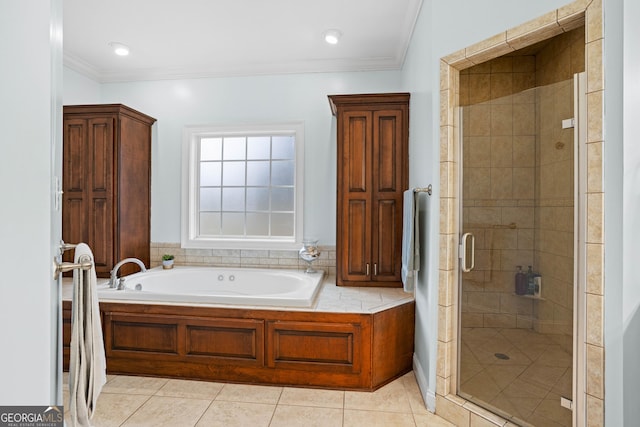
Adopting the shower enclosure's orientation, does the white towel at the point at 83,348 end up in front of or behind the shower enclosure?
in front

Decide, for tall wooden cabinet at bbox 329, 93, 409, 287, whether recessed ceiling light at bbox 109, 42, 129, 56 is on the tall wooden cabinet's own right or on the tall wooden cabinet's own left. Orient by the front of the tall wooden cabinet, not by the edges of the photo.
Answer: on the tall wooden cabinet's own right

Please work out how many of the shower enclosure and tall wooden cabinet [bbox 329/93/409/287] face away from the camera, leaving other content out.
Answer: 0

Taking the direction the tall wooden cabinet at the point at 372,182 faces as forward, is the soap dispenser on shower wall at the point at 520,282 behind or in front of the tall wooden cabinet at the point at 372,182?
in front

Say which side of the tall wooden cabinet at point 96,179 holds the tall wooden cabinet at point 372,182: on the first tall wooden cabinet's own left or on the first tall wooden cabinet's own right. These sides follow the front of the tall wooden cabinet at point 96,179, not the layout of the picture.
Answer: on the first tall wooden cabinet's own left

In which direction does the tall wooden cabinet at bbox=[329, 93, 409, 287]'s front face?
toward the camera

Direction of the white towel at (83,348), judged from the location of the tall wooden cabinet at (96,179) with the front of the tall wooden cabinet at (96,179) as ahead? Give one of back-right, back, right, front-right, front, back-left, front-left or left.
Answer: front-left

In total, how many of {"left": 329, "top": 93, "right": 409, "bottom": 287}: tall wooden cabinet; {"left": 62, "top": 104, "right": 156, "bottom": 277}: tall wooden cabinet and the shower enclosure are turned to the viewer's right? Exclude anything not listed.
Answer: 0

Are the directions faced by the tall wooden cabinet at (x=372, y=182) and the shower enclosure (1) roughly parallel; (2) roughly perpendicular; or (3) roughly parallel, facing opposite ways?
roughly perpendicular

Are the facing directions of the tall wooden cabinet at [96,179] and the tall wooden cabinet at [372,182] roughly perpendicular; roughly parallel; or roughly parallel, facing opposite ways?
roughly parallel

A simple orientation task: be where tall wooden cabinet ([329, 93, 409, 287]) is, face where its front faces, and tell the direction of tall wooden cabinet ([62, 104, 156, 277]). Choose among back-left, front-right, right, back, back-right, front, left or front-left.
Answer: right

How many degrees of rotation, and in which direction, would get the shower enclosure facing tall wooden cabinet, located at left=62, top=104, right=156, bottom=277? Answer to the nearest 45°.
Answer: approximately 45° to its right

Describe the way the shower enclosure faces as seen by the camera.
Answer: facing the viewer and to the left of the viewer

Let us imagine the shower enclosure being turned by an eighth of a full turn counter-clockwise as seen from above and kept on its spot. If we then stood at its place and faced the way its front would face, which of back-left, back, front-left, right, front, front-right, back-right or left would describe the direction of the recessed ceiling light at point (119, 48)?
right

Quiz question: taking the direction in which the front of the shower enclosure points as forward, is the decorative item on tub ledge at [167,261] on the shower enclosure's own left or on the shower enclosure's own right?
on the shower enclosure's own right

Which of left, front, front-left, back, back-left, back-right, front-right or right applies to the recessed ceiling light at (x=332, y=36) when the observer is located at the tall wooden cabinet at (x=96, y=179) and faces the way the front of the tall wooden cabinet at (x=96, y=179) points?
left
